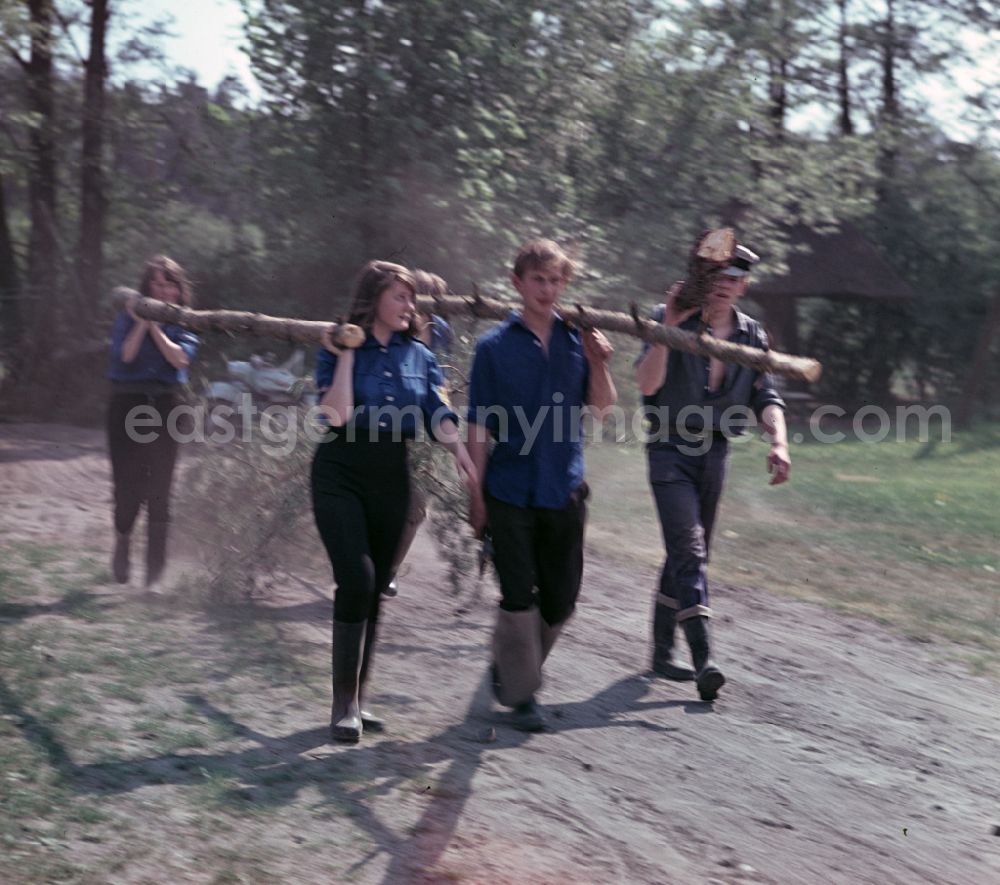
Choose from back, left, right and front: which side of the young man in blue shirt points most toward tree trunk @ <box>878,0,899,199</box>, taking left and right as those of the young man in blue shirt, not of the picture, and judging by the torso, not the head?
back

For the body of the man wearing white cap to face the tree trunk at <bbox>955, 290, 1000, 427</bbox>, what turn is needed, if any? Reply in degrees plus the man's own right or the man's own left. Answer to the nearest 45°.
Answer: approximately 135° to the man's own left

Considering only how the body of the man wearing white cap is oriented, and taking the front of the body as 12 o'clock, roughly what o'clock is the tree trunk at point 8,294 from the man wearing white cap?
The tree trunk is roughly at 6 o'clock from the man wearing white cap.

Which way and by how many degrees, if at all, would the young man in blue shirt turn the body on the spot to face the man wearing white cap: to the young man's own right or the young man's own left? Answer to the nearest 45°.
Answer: approximately 135° to the young man's own left

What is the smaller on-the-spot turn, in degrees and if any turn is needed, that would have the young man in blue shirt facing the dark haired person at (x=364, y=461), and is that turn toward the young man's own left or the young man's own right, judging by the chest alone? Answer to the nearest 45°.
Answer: approximately 90° to the young man's own right

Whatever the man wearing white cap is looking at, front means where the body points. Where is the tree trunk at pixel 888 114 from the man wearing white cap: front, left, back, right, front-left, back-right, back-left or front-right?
back-left

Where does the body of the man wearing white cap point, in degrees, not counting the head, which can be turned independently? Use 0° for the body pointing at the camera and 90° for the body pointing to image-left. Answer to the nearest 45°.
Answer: approximately 315°

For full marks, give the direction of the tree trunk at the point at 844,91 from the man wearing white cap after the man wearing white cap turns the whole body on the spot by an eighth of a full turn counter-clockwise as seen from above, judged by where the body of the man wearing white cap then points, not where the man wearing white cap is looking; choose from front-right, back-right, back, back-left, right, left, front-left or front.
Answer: left

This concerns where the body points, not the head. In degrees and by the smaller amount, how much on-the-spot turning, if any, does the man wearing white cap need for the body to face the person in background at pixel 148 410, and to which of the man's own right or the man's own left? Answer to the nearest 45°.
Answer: approximately 135° to the man's own right

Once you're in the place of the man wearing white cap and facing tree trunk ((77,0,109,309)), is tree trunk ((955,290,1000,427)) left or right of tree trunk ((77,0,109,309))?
right

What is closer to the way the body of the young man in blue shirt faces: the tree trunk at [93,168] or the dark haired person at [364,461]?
the dark haired person
